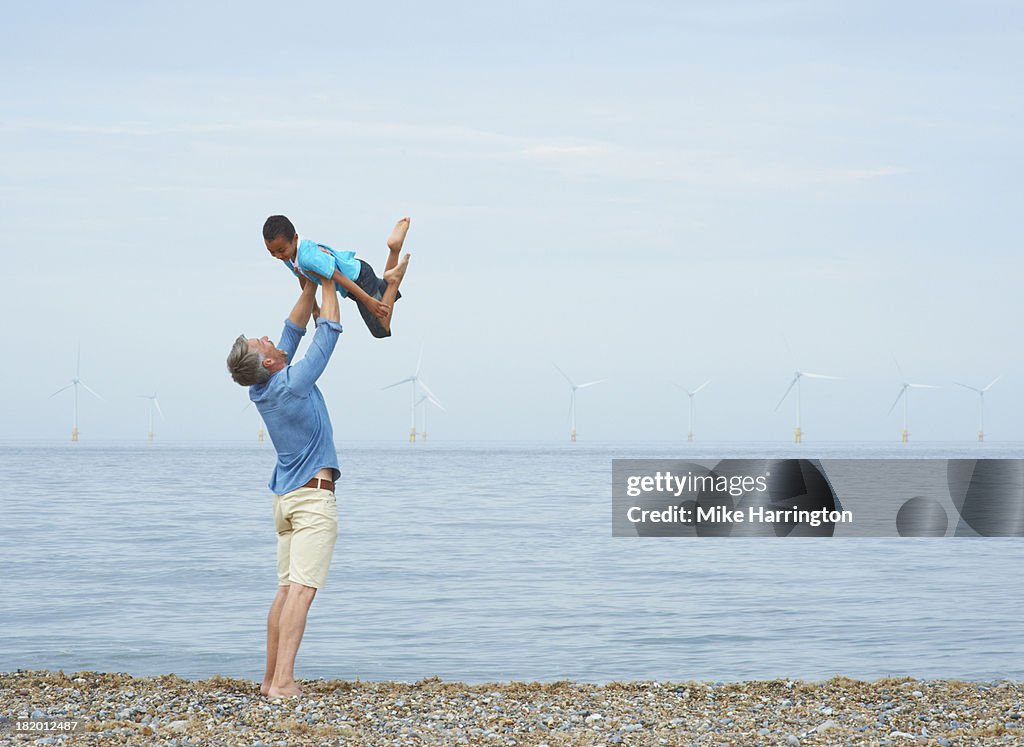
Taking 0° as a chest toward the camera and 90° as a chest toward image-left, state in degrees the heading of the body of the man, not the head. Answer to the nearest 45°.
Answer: approximately 270°
